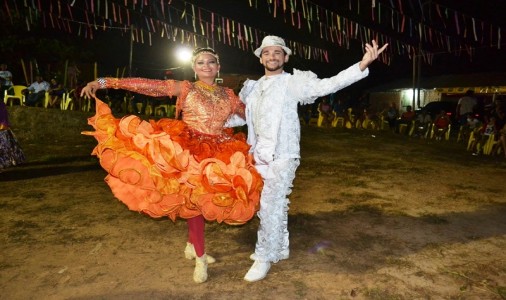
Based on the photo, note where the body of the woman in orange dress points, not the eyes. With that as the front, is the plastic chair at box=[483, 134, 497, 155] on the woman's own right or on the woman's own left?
on the woman's own left

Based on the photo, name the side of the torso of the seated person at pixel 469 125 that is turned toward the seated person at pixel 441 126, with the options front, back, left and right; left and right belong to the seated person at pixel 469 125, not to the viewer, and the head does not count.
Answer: right

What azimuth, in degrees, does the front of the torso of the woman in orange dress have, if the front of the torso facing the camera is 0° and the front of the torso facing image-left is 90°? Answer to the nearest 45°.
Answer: approximately 0°

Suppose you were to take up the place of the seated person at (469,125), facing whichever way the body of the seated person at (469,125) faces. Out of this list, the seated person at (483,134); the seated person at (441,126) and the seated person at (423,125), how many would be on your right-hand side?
2

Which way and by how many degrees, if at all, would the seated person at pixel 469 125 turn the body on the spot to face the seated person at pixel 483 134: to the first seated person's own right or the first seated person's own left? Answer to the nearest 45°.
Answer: approximately 45° to the first seated person's own left

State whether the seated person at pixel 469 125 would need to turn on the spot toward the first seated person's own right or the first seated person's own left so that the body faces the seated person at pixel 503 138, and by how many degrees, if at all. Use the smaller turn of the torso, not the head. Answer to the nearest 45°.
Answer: approximately 45° to the first seated person's own left

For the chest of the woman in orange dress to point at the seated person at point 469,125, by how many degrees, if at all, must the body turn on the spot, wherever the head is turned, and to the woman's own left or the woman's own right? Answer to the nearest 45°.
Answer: approximately 135° to the woman's own left

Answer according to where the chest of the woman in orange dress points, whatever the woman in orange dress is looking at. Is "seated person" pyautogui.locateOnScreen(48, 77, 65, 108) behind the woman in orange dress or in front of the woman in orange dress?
behind

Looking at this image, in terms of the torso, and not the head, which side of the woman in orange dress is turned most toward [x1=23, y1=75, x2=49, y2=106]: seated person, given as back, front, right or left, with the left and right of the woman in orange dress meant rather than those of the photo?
back
